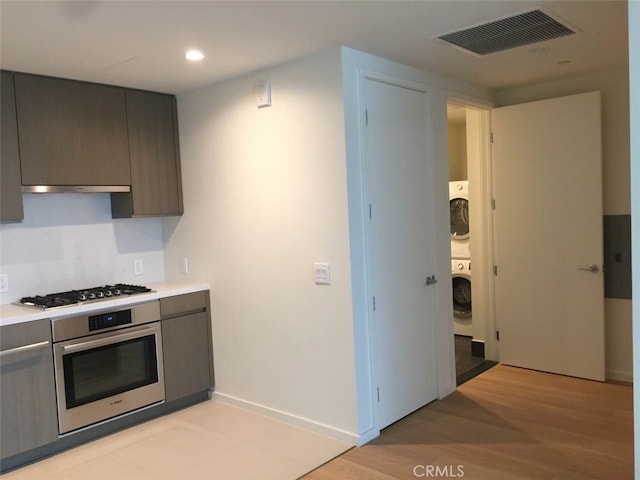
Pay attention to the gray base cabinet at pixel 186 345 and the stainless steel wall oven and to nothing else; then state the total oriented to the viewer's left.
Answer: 0

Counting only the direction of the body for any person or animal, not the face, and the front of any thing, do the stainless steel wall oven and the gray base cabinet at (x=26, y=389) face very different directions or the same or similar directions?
same or similar directions

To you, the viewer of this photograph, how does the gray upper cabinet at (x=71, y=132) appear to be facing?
facing the viewer and to the right of the viewer

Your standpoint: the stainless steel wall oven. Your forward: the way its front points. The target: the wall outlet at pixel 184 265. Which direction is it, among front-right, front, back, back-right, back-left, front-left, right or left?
left

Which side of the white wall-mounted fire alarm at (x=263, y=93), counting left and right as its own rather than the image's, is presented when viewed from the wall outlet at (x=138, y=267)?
right

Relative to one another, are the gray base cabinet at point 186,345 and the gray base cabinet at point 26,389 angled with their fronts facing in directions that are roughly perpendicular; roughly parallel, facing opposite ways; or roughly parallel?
roughly parallel

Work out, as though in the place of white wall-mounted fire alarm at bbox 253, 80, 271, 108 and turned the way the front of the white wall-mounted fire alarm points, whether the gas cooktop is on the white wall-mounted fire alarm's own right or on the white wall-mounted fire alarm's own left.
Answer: on the white wall-mounted fire alarm's own right

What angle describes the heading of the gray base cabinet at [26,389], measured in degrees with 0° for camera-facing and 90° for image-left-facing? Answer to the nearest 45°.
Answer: approximately 315°

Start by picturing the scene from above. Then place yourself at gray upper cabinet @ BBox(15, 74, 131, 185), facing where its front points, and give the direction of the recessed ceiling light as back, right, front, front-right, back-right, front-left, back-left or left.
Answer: front
